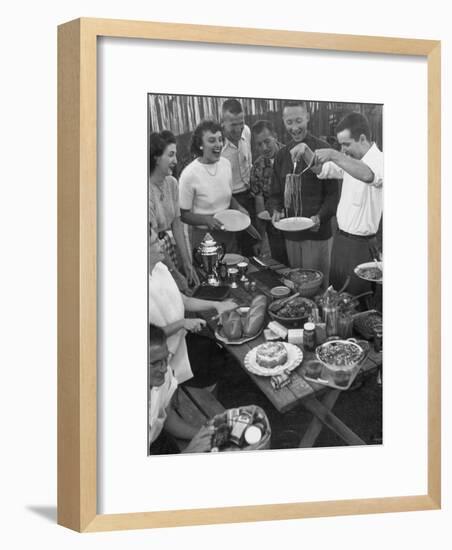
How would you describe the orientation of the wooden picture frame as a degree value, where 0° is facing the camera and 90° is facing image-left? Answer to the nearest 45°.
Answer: approximately 315°
